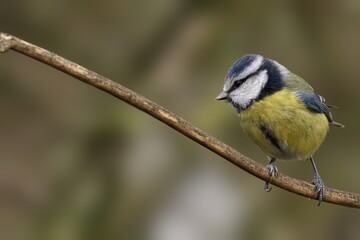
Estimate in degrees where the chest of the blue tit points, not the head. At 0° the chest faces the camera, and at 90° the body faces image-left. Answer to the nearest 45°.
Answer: approximately 45°
